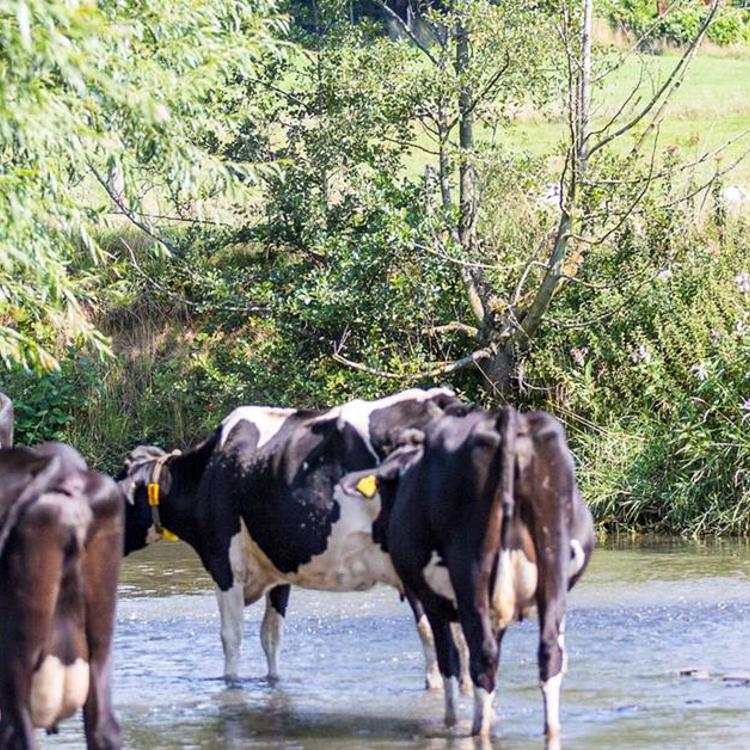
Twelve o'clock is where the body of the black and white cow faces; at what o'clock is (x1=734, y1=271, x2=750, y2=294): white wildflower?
The white wildflower is roughly at 4 o'clock from the black and white cow.

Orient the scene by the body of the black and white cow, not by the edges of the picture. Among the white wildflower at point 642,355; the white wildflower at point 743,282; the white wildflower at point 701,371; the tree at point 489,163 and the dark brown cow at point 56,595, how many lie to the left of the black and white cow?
1

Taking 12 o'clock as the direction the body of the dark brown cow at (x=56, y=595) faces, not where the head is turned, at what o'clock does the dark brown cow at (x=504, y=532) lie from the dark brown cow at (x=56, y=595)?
the dark brown cow at (x=504, y=532) is roughly at 2 o'clock from the dark brown cow at (x=56, y=595).

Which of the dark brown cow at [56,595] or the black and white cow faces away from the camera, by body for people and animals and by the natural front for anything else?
the dark brown cow

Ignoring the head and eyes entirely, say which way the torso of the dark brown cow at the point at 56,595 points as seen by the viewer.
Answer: away from the camera

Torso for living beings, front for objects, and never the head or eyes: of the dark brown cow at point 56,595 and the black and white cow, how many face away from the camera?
1

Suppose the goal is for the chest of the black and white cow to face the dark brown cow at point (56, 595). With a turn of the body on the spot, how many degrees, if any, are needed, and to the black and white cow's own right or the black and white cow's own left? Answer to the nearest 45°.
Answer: approximately 90° to the black and white cow's own left

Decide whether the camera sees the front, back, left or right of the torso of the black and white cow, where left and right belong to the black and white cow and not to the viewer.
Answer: left

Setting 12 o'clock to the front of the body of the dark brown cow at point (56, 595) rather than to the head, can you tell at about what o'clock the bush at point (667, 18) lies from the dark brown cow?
The bush is roughly at 1 o'clock from the dark brown cow.

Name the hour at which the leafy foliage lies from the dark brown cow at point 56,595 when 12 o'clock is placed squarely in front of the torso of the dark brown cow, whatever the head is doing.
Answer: The leafy foliage is roughly at 12 o'clock from the dark brown cow.

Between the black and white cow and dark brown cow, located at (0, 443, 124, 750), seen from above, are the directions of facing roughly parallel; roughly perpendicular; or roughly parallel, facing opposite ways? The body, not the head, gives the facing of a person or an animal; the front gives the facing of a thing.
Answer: roughly perpendicular

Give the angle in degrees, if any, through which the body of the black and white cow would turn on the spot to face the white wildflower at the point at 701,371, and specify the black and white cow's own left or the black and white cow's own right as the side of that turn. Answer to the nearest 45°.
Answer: approximately 135° to the black and white cow's own right

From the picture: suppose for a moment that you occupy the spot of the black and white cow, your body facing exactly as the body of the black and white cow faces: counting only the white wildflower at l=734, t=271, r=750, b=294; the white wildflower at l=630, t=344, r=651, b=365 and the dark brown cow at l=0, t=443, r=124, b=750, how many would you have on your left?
1
